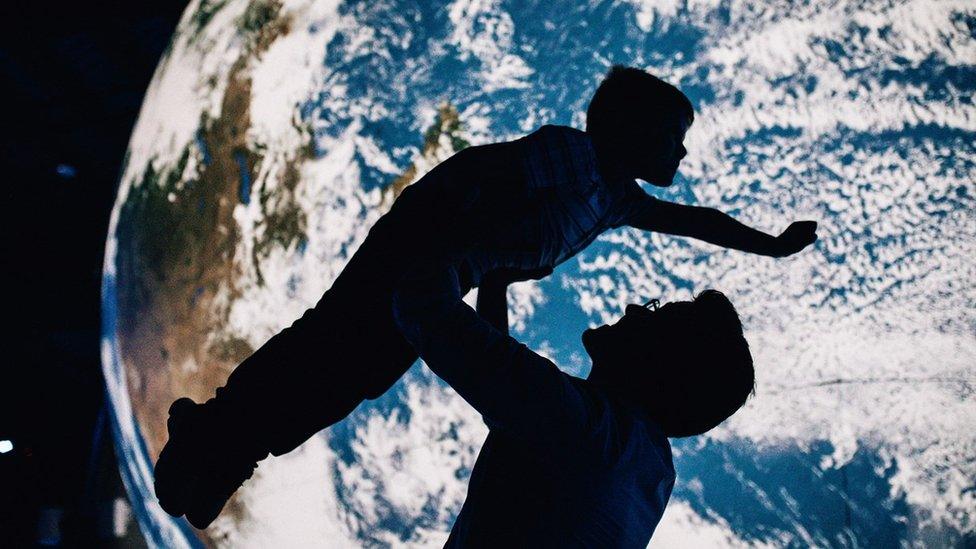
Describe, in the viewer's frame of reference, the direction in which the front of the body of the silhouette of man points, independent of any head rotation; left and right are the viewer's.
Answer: facing to the left of the viewer
